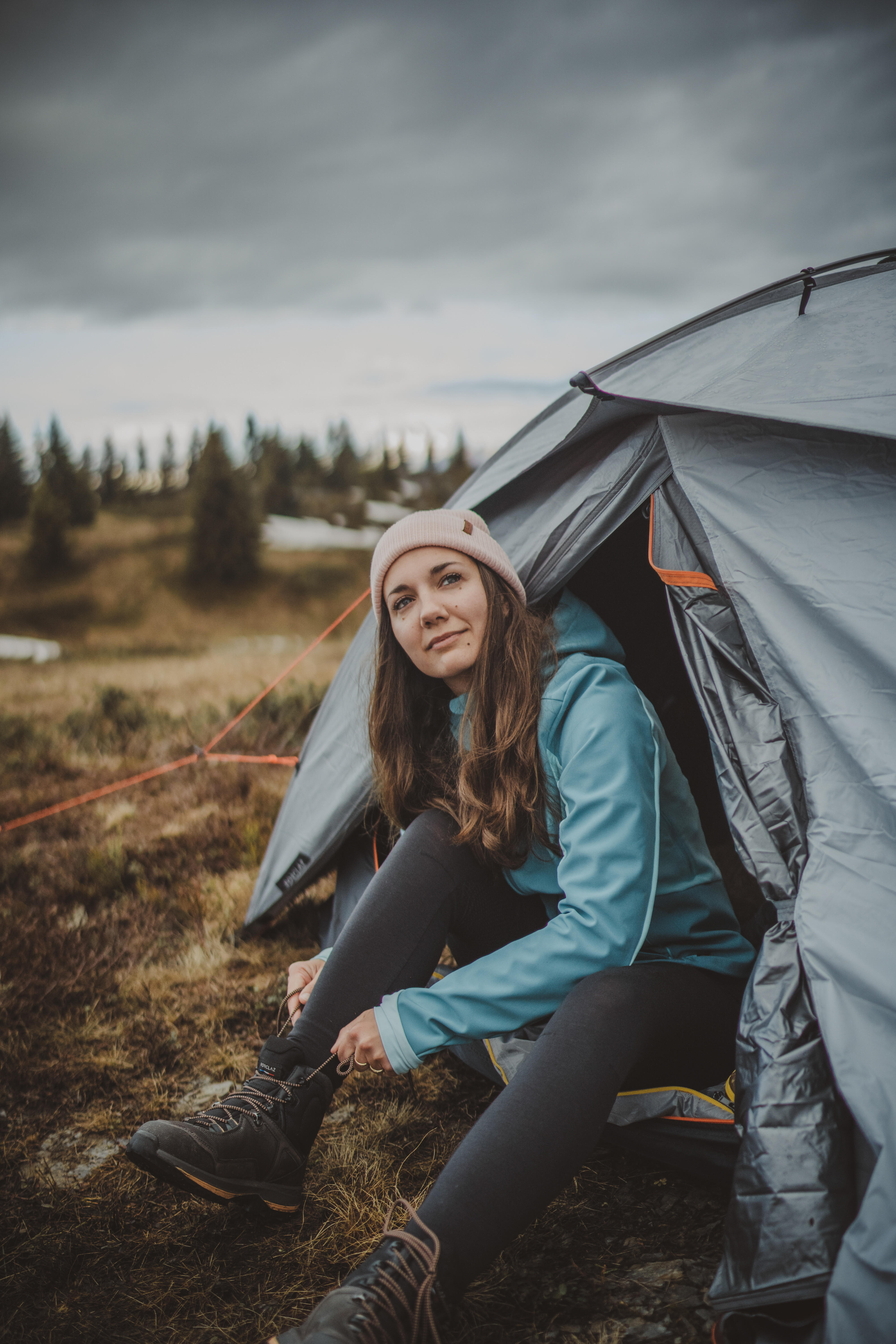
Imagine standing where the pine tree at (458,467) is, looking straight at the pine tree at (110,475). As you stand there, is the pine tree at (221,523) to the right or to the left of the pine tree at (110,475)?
left

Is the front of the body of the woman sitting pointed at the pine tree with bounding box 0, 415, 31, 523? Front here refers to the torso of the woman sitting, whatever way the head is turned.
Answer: no

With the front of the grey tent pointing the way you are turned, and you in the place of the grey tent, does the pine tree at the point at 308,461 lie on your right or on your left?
on your right

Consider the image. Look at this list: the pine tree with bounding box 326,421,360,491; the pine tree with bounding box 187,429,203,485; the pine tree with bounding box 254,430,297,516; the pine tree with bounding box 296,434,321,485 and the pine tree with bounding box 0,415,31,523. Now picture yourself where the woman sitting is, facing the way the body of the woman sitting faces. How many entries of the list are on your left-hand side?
0

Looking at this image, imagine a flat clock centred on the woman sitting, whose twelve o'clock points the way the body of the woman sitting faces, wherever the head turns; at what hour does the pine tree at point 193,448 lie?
The pine tree is roughly at 4 o'clock from the woman sitting.

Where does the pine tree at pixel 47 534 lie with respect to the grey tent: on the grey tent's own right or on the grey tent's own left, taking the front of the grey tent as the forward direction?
on the grey tent's own right

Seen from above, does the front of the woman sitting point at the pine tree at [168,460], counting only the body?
no

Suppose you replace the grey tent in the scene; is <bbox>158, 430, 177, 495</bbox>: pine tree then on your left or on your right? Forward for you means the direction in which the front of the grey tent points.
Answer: on your right

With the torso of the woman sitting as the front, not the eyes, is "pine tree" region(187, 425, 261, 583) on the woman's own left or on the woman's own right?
on the woman's own right

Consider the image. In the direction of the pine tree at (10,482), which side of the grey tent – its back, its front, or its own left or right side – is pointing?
right

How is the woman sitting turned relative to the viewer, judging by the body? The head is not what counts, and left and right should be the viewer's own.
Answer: facing the viewer and to the left of the viewer

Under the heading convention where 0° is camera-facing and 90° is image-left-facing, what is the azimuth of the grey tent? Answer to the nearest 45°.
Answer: approximately 45°

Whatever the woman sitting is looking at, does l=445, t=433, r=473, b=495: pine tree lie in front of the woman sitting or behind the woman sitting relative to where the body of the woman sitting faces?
behind

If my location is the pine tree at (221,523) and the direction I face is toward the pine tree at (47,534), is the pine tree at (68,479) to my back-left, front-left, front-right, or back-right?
front-right

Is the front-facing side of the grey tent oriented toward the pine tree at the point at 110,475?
no

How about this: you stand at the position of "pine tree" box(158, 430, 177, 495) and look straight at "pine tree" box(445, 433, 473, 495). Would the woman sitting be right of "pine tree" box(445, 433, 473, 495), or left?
right
